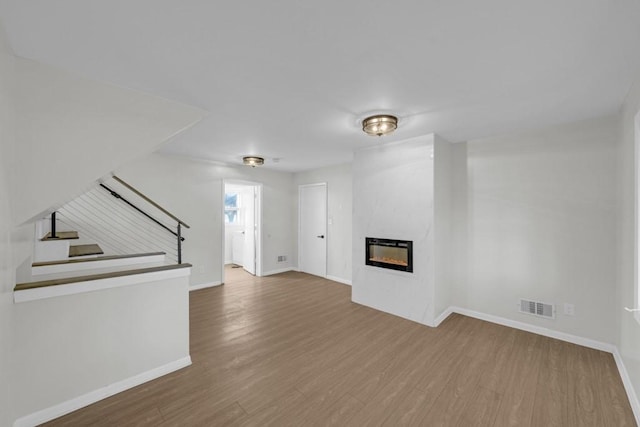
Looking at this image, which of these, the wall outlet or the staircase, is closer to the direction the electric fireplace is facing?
the staircase

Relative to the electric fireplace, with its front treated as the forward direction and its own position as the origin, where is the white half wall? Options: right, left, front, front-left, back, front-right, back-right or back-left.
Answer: front

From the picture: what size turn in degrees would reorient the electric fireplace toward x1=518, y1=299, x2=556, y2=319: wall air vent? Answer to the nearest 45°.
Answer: approximately 135° to its left

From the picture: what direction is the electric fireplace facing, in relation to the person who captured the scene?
facing the viewer and to the left of the viewer

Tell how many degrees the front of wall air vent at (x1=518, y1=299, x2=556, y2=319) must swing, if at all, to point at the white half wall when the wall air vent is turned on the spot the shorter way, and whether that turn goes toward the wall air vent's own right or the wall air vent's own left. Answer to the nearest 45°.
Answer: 0° — it already faces it

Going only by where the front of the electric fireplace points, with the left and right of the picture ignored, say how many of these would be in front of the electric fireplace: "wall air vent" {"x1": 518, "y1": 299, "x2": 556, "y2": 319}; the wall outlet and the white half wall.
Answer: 1

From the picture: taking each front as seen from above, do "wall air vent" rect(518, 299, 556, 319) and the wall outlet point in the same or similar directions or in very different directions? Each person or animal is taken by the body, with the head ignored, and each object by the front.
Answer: same or similar directions

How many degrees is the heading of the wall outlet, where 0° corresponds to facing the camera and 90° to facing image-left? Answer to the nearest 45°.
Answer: approximately 45°

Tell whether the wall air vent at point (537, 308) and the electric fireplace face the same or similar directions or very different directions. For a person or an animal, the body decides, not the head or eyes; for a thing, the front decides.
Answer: same or similar directions

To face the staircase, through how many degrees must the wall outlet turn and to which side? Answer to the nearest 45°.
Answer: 0° — it already faces it

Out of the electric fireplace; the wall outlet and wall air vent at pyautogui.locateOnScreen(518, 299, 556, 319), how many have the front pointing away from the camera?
0
